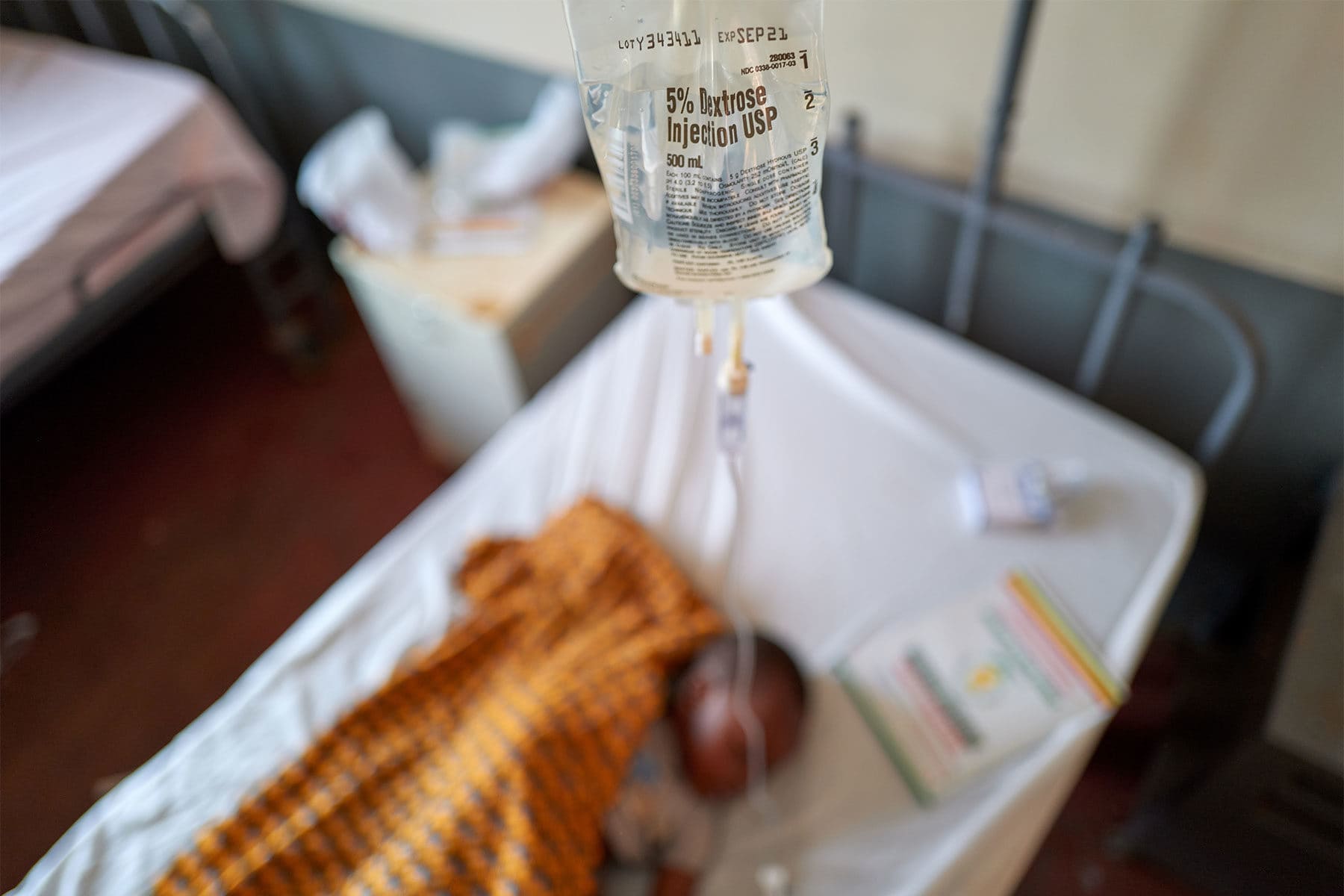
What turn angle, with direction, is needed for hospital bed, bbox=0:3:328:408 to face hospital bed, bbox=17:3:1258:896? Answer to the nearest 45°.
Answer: approximately 90° to its left

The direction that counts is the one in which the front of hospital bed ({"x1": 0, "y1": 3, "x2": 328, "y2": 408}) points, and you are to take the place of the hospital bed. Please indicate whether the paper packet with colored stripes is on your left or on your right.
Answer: on your left

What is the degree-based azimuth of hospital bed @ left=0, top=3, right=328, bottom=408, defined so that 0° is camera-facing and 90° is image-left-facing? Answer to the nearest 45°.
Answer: approximately 45°

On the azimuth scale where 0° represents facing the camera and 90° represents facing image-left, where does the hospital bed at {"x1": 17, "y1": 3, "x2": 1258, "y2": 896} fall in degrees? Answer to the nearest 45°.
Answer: approximately 45°

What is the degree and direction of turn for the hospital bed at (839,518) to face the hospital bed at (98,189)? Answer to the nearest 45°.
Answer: approximately 45° to its right

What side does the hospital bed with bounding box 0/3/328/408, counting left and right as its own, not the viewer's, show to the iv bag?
left

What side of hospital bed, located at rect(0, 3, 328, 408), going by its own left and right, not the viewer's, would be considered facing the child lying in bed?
left

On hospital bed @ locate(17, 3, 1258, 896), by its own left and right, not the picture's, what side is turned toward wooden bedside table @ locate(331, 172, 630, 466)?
right
